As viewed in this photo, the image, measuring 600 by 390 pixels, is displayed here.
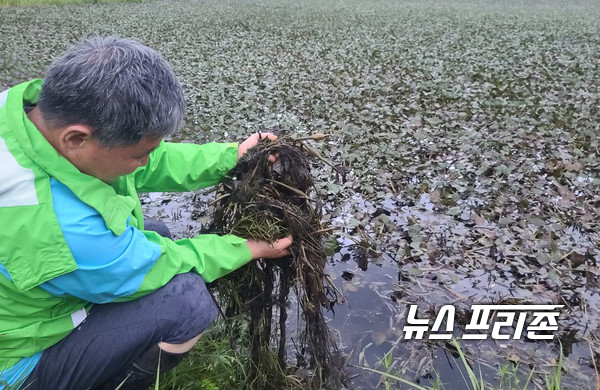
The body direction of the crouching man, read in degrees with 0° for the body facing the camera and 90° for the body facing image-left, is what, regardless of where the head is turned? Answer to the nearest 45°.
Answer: approximately 270°

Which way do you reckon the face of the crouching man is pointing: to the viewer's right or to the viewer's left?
to the viewer's right
